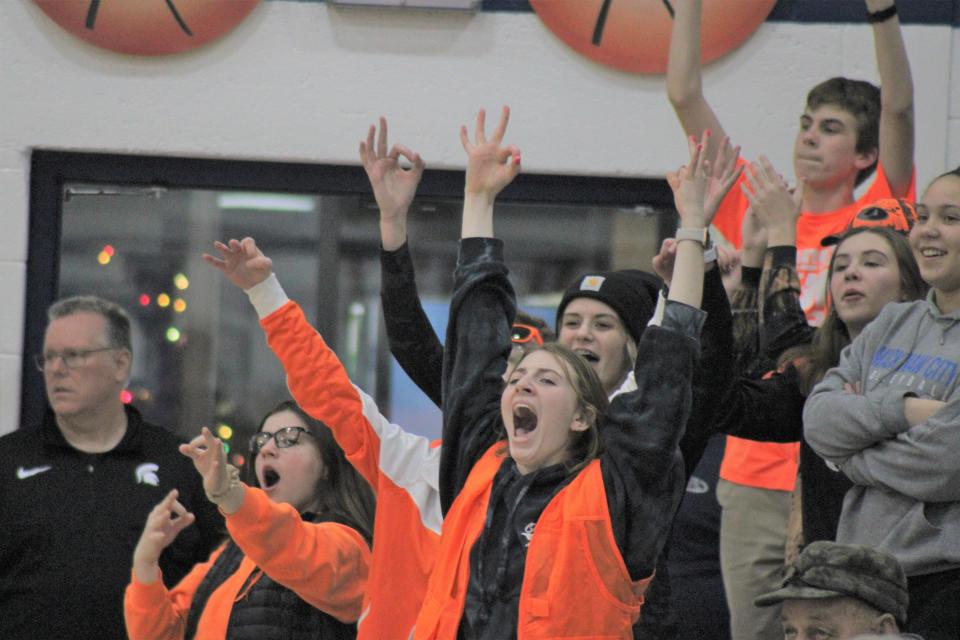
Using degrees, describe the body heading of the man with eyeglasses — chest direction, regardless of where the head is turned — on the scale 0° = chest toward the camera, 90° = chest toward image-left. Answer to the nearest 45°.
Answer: approximately 0°

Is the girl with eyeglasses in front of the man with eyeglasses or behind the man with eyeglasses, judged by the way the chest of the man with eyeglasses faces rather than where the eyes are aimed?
in front

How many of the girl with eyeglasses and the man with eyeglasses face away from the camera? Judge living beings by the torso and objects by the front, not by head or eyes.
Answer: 0

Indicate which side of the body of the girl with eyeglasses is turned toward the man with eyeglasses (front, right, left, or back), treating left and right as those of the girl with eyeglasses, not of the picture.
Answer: right

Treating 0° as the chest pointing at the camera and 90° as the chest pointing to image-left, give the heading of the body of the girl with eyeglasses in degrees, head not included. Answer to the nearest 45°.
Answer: approximately 45°
